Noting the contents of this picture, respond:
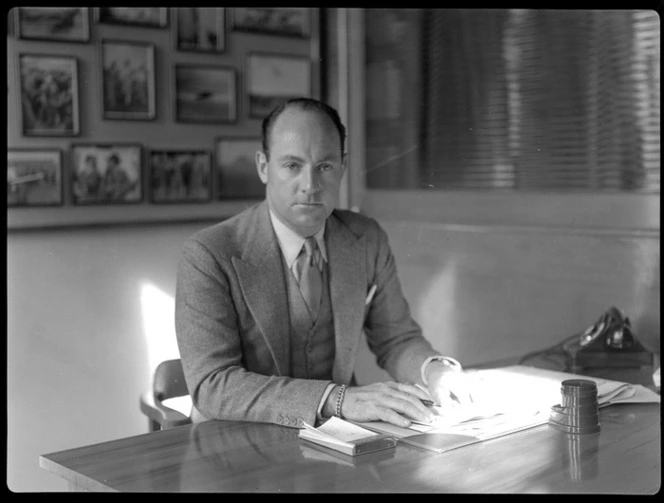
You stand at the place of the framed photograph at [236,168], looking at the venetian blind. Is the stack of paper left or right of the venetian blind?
right

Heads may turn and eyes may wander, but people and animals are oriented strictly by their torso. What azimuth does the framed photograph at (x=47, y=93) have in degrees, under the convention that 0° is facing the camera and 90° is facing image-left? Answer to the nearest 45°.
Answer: approximately 0°

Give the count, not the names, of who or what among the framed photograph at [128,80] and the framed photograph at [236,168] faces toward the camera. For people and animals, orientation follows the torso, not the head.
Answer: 2

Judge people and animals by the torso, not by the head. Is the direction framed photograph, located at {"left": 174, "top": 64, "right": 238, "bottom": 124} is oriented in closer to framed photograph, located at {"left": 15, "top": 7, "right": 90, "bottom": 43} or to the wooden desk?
the wooden desk

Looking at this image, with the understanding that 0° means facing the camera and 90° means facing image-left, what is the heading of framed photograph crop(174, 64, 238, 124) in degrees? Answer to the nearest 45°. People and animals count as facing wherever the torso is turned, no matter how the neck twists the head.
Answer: approximately 0°

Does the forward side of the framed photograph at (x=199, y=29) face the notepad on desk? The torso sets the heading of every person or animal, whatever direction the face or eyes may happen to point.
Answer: yes

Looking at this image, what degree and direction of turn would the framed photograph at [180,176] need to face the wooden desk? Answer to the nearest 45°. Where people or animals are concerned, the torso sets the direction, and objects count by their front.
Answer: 0° — it already faces it
